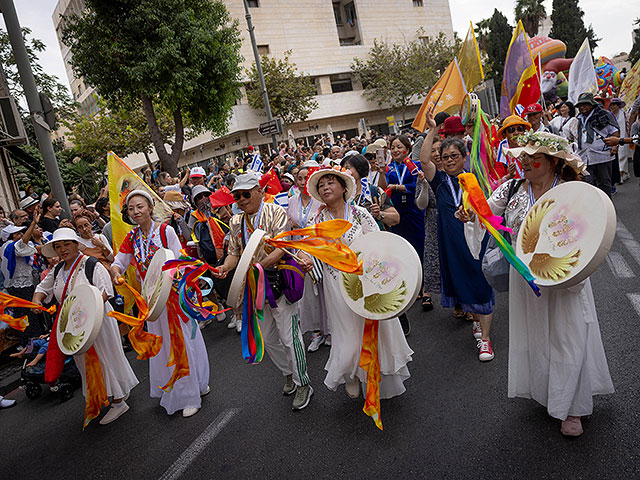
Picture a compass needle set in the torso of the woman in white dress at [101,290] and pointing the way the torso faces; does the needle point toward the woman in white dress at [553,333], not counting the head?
no

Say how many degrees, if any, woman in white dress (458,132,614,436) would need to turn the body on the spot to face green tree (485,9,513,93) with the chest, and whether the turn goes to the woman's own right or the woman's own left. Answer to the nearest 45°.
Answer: approximately 135° to the woman's own right

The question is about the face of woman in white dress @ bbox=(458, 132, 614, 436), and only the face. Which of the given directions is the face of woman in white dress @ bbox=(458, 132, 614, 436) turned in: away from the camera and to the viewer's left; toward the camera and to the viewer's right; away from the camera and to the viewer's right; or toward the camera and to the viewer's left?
toward the camera and to the viewer's left

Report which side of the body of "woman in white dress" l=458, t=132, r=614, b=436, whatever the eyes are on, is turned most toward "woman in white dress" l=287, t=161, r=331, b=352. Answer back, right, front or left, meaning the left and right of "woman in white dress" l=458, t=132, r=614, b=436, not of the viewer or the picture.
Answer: right

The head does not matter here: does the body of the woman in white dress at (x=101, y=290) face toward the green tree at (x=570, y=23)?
no

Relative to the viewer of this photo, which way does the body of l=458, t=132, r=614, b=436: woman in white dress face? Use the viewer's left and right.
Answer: facing the viewer and to the left of the viewer

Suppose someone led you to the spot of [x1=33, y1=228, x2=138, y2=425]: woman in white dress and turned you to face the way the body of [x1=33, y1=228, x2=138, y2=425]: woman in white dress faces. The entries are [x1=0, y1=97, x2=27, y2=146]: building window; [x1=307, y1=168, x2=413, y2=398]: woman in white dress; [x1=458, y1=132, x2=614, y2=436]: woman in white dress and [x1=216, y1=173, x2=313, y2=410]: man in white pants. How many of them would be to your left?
3

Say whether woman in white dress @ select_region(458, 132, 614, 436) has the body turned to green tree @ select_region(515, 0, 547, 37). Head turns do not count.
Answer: no

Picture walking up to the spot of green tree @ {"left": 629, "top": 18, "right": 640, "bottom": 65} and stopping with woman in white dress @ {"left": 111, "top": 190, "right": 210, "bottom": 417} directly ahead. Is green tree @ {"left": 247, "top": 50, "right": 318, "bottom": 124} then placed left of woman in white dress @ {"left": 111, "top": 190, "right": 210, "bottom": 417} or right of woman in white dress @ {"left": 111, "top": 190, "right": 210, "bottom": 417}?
right

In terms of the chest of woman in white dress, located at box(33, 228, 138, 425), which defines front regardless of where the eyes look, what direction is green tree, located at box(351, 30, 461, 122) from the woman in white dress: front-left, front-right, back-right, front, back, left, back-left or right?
back

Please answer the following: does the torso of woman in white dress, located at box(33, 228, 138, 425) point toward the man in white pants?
no

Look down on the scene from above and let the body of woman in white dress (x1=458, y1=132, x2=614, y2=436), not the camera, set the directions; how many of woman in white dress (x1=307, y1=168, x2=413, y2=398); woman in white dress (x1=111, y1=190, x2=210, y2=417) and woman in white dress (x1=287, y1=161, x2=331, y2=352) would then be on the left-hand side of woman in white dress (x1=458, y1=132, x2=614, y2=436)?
0

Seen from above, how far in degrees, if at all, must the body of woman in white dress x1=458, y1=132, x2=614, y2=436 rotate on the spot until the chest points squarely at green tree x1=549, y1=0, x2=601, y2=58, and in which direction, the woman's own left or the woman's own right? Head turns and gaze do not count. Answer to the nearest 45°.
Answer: approximately 135° to the woman's own right

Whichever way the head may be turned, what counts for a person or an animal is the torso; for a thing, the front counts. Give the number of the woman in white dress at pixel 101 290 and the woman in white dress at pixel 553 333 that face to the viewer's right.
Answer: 0
